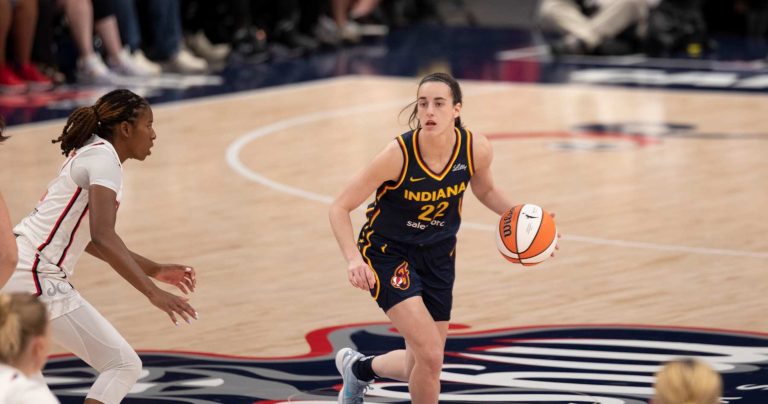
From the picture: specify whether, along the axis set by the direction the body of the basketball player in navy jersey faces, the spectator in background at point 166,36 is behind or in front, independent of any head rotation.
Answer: behind

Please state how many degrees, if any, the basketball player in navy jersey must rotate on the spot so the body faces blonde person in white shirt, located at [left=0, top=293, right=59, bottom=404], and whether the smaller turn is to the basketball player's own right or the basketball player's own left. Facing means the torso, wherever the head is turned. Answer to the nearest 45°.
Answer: approximately 90° to the basketball player's own right

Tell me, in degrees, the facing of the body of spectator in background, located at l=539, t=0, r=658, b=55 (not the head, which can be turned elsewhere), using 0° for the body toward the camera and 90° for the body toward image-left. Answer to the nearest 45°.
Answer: approximately 0°

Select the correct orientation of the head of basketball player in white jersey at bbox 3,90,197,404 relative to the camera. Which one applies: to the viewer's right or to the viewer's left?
to the viewer's right

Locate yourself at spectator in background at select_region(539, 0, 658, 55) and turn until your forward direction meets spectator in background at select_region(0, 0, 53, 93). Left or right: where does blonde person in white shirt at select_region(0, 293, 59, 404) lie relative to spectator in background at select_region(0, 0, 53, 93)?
left

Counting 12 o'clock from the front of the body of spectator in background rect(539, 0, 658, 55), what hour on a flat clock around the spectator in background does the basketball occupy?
The basketball is roughly at 12 o'clock from the spectator in background.

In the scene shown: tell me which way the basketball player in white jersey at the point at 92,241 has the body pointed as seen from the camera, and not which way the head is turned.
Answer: to the viewer's right

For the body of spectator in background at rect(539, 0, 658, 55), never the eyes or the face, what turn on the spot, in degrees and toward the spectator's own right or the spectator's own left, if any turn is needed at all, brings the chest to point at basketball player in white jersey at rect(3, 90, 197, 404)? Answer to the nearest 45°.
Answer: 0° — they already face them

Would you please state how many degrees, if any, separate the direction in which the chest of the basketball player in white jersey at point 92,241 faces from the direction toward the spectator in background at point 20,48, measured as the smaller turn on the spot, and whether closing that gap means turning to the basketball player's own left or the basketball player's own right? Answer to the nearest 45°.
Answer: approximately 90° to the basketball player's own left
